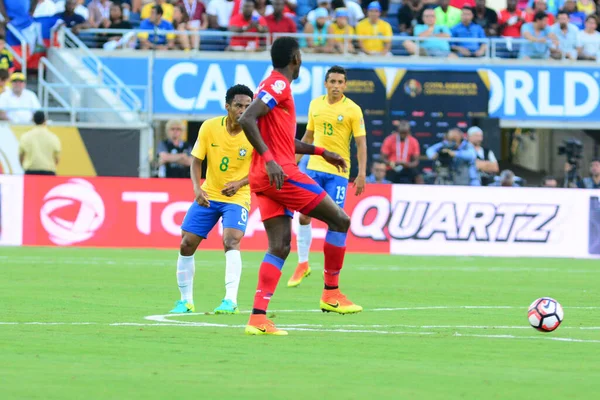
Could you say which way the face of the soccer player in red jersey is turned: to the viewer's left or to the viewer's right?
to the viewer's right

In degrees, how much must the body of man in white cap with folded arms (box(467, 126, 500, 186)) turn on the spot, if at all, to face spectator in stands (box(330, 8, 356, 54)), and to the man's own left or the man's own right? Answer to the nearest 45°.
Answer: approximately 90° to the man's own right

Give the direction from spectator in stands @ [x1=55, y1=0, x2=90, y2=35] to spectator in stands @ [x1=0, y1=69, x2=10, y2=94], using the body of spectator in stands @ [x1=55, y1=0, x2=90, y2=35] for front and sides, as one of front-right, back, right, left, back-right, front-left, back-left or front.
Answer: front-right

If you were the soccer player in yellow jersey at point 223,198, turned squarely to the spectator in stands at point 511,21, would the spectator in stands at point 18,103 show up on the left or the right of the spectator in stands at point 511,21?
left

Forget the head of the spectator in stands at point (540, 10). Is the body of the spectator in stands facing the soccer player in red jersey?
yes

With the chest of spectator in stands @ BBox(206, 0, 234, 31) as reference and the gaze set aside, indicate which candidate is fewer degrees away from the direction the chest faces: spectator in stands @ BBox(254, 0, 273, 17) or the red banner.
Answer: the red banner

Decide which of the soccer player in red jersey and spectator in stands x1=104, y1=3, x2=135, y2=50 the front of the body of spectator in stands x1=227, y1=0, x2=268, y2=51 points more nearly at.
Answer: the soccer player in red jersey

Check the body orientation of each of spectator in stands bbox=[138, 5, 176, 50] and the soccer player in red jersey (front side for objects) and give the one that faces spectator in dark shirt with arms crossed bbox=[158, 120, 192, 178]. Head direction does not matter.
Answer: spectator in stands bbox=[138, 5, 176, 50]

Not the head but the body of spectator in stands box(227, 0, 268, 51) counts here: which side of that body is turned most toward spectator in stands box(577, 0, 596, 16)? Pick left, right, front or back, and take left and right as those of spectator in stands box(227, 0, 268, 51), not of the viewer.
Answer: left

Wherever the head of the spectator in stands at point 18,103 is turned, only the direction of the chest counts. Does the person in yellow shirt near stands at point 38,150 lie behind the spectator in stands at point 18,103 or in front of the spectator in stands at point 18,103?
in front

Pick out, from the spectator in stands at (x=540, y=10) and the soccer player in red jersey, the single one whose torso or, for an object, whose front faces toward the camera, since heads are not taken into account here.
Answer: the spectator in stands

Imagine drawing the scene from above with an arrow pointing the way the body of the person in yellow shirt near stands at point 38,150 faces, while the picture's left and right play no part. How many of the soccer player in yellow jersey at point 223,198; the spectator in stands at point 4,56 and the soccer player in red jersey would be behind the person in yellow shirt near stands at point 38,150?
2

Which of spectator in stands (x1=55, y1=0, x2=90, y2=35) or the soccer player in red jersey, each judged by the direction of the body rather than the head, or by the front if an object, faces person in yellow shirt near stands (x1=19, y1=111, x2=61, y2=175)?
spectator in stands (x1=55, y1=0, x2=90, y2=35)

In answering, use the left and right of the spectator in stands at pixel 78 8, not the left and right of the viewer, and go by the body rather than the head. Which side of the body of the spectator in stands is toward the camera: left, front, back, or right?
front

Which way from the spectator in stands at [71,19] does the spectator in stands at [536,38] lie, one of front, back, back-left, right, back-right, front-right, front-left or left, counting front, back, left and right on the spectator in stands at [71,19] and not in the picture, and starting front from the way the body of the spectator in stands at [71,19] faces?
left

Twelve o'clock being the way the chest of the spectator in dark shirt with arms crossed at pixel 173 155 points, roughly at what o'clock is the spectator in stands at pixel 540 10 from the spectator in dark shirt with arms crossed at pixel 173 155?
the spectator in stands at pixel 540 10 is roughly at 8 o'clock from the spectator in dark shirt with arms crossed at pixel 173 155.

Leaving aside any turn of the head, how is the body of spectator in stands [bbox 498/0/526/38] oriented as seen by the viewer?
toward the camera

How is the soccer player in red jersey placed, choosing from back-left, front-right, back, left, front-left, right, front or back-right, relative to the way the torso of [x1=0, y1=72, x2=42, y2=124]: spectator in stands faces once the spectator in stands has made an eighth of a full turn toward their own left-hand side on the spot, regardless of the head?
front-right

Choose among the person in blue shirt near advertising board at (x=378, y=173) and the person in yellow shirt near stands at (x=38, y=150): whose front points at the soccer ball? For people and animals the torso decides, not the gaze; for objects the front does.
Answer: the person in blue shirt near advertising board at (x=378, y=173)

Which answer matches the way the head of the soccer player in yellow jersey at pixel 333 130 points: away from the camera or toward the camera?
toward the camera
